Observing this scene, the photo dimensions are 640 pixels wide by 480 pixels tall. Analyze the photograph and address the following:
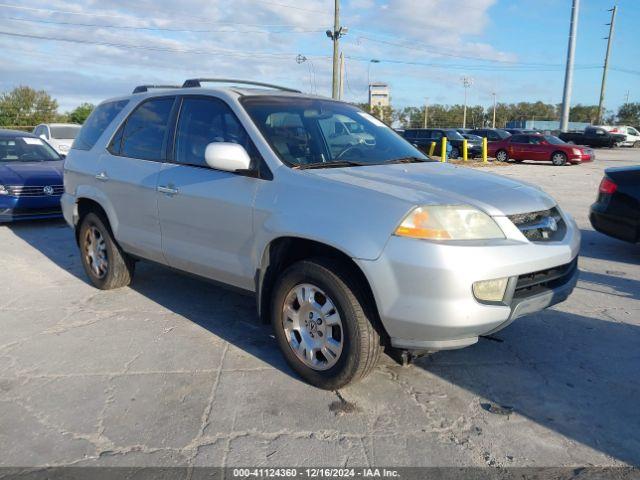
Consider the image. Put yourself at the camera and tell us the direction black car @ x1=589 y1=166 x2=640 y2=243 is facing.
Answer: facing away from the viewer and to the right of the viewer

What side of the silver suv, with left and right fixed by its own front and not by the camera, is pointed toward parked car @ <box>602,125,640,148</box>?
left

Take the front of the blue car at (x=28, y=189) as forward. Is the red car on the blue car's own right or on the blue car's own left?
on the blue car's own left

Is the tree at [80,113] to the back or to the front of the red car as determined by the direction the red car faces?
to the back

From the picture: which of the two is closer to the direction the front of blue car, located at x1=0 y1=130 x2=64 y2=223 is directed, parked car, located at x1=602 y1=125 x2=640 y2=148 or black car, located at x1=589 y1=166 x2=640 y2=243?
the black car

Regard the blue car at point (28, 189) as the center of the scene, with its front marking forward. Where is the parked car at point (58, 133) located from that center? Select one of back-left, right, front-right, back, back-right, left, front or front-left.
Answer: back-left

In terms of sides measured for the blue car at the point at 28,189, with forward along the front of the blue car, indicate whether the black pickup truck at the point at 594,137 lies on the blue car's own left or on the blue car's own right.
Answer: on the blue car's own left

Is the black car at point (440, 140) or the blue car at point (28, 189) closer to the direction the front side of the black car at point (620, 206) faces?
the black car

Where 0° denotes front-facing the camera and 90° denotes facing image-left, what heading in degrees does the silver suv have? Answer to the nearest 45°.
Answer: approximately 315°
